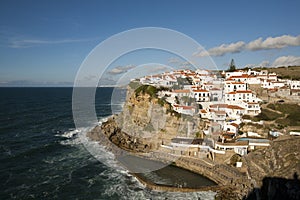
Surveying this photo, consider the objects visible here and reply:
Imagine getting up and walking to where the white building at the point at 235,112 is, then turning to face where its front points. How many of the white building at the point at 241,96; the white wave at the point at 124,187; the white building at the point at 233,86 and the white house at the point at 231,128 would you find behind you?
2

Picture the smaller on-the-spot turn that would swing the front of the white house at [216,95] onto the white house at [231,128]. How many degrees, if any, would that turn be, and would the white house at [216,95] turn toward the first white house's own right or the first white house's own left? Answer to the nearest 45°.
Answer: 0° — it already faces it

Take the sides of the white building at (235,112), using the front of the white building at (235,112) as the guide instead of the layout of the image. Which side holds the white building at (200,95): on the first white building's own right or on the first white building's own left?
on the first white building's own right

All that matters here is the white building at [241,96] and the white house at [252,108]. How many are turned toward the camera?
2

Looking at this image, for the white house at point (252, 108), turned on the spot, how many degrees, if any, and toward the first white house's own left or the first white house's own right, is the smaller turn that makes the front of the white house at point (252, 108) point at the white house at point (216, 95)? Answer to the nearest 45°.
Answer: approximately 135° to the first white house's own right

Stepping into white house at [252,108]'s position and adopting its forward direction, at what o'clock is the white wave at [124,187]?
The white wave is roughly at 1 o'clock from the white house.

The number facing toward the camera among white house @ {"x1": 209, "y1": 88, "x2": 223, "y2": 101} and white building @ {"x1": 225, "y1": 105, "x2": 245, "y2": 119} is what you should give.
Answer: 2

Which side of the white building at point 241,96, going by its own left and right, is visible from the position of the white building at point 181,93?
right

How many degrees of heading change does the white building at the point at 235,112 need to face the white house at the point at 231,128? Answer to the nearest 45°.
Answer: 0° — it already faces it

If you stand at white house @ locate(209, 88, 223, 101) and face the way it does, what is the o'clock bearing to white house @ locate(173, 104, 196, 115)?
white house @ locate(173, 104, 196, 115) is roughly at 1 o'clock from white house @ locate(209, 88, 223, 101).
